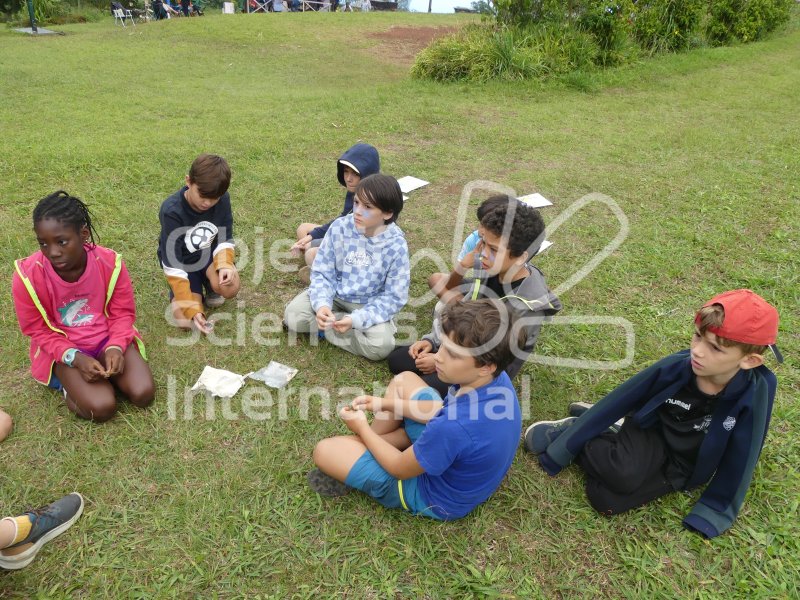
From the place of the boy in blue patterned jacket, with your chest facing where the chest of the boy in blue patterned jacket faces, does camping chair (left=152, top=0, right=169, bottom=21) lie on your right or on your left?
on your right

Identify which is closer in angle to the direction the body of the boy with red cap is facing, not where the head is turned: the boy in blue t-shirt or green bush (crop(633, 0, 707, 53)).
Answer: the boy in blue t-shirt

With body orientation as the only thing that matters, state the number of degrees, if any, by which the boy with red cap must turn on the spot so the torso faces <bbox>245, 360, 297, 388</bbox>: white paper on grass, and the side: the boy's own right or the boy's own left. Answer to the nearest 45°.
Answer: approximately 45° to the boy's own right

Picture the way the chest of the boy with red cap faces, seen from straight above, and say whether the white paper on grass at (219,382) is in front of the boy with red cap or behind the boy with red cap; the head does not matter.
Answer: in front

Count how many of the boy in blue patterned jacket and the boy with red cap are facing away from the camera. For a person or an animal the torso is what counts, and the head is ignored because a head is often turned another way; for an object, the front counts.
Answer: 0

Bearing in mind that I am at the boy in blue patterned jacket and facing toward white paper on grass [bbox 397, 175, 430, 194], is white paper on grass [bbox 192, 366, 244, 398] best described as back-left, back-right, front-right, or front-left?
back-left

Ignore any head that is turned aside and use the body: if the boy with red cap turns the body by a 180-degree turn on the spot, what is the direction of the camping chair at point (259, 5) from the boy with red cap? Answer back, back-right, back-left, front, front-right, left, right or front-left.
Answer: left

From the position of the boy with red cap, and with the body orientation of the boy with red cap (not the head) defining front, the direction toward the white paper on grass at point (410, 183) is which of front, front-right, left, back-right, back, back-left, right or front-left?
right

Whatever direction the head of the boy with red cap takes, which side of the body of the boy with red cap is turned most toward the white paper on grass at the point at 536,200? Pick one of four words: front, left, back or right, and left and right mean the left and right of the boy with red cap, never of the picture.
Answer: right

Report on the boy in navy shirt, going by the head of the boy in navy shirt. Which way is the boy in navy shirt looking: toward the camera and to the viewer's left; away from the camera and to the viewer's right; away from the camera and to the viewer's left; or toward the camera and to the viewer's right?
toward the camera and to the viewer's right

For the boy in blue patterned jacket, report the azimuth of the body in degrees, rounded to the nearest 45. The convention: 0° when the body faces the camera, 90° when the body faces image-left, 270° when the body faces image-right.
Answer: approximately 45°

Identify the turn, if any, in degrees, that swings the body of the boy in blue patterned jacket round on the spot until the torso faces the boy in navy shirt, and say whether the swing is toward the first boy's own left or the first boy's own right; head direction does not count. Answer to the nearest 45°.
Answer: approximately 45° to the first boy's own right

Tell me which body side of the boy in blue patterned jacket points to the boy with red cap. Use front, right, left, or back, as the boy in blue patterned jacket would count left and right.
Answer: left
